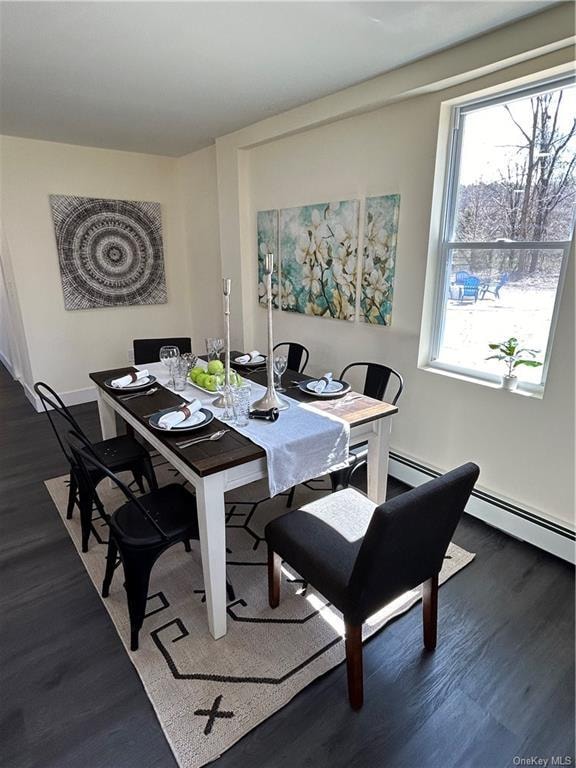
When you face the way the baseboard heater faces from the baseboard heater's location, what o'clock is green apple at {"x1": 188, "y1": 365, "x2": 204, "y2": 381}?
The green apple is roughly at 1 o'clock from the baseboard heater.

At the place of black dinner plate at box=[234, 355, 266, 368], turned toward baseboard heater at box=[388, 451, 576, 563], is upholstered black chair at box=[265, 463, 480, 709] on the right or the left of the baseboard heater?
right

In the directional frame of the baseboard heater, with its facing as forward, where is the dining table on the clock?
The dining table is roughly at 12 o'clock from the baseboard heater.

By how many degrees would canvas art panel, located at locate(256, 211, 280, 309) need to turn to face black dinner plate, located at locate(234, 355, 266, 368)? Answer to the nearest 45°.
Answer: approximately 45° to its left

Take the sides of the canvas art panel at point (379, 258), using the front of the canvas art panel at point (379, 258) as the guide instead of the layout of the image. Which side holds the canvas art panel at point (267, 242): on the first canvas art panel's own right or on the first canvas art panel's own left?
on the first canvas art panel's own right

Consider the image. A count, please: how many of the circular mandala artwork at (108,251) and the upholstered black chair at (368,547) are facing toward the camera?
1

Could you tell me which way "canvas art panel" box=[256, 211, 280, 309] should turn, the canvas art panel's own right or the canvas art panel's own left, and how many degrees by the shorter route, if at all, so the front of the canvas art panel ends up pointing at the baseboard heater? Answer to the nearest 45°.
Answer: approximately 90° to the canvas art panel's own left

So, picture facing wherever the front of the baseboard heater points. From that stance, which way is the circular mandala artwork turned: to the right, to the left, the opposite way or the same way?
to the left

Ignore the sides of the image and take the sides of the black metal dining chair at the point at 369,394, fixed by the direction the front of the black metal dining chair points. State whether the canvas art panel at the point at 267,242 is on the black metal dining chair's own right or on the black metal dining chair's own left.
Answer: on the black metal dining chair's own right
